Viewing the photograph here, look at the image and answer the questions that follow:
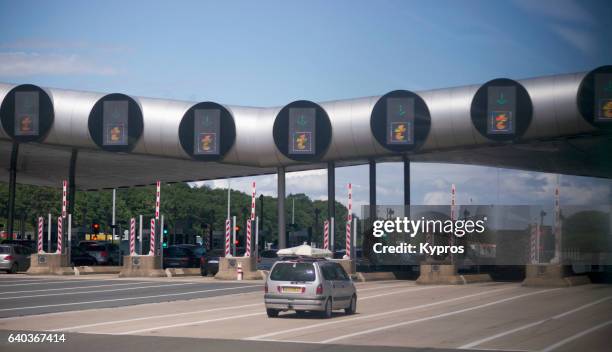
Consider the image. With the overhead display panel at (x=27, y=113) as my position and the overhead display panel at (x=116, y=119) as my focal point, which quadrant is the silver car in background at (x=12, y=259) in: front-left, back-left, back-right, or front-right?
back-left

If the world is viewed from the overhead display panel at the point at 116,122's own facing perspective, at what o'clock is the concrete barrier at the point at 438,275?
The concrete barrier is roughly at 10 o'clock from the overhead display panel.

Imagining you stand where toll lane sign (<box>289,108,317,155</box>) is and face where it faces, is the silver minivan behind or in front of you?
in front

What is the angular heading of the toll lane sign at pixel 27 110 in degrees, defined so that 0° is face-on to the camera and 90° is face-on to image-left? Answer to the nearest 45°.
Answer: approximately 0°

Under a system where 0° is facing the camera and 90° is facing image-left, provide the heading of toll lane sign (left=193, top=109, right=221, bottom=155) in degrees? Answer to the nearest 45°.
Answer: approximately 0°

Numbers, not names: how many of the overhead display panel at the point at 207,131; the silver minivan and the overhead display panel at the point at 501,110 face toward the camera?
2

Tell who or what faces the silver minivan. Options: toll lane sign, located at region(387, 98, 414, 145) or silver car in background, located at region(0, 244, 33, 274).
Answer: the toll lane sign

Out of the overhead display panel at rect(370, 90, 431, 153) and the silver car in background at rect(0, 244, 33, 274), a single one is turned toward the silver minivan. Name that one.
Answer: the overhead display panel

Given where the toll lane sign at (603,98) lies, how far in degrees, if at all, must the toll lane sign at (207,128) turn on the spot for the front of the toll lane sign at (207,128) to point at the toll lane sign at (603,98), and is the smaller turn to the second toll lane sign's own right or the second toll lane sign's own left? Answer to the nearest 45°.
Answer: approximately 45° to the second toll lane sign's own left

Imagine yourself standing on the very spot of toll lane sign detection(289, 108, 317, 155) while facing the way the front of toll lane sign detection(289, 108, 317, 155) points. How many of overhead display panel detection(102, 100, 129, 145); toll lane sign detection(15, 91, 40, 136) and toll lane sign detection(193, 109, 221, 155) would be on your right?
3

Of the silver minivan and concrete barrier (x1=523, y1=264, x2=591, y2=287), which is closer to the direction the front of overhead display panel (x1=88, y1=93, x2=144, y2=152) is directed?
the silver minivan

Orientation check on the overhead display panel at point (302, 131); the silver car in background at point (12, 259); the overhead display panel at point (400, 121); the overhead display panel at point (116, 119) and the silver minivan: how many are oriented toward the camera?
3
